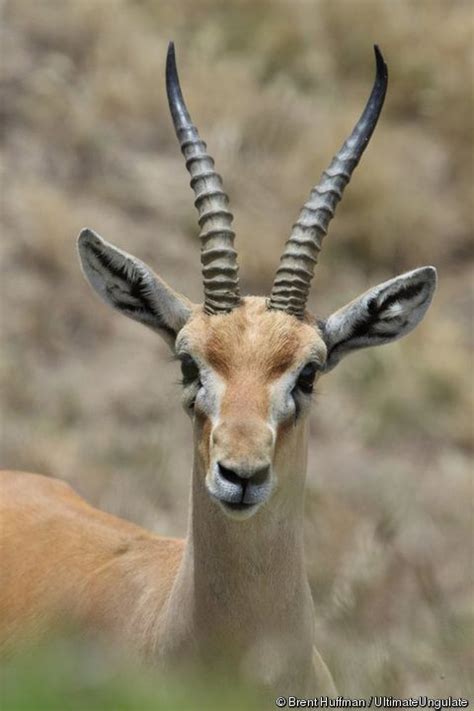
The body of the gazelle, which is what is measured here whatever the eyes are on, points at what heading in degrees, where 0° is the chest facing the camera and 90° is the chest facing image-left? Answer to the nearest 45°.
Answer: approximately 315°
